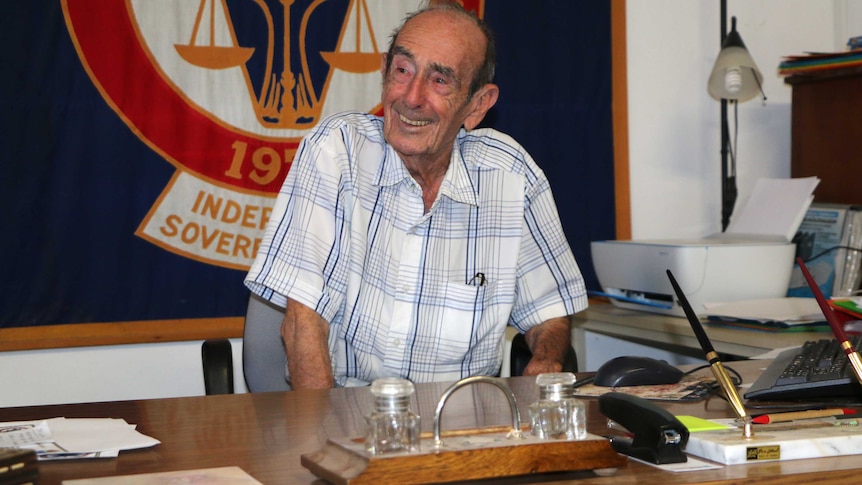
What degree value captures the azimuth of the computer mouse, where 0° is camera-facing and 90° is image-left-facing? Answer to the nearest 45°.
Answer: approximately 270°

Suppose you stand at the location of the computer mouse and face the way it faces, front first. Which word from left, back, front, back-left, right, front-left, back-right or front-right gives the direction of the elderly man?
back-left

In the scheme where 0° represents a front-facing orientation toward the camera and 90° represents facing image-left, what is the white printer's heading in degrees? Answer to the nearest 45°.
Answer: approximately 45°

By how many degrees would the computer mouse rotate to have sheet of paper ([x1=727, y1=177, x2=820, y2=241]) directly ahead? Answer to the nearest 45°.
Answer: approximately 90° to its left

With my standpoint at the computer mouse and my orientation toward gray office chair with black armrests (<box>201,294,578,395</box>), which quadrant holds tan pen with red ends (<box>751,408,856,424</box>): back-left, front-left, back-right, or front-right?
back-left

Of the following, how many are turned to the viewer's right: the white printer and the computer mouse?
1
